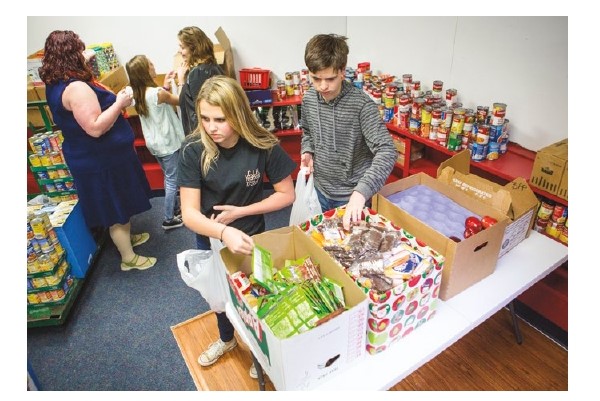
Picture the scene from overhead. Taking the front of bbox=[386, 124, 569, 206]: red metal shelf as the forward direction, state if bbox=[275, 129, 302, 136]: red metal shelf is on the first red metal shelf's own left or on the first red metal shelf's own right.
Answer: on the first red metal shelf's own right

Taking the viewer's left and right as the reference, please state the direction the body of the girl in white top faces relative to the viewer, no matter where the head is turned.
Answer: facing away from the viewer and to the right of the viewer

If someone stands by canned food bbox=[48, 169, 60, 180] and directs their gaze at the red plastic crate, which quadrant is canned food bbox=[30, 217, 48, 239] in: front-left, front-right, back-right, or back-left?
back-right

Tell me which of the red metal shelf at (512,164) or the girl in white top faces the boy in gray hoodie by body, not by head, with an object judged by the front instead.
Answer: the red metal shelf

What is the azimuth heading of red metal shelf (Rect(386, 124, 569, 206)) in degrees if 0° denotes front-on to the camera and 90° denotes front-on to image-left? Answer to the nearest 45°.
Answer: approximately 45°

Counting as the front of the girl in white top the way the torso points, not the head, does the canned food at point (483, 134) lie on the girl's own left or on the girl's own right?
on the girl's own right

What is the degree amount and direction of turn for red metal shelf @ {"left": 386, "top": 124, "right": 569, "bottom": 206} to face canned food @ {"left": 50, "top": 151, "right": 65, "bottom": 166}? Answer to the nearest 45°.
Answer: approximately 45° to its right

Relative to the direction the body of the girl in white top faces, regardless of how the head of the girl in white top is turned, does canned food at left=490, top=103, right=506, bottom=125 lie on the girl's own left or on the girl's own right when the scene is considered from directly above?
on the girl's own right

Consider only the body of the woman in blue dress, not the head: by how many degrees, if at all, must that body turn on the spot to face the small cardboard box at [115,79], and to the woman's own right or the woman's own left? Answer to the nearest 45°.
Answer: approximately 90° to the woman's own left
